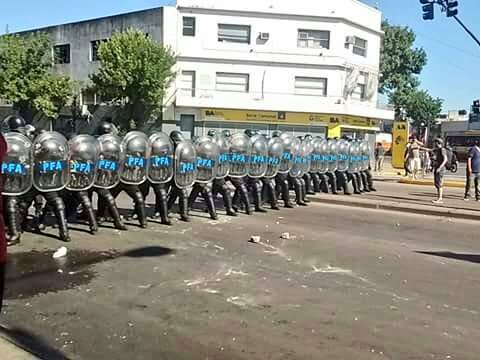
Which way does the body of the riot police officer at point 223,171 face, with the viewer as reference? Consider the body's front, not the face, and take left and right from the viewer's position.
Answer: facing the viewer and to the right of the viewer

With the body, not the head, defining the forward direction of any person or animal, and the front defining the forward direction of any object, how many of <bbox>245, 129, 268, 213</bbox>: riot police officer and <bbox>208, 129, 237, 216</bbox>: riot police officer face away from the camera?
0

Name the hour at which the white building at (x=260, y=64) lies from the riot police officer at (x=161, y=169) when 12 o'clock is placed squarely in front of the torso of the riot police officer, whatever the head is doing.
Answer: The white building is roughly at 8 o'clock from the riot police officer.

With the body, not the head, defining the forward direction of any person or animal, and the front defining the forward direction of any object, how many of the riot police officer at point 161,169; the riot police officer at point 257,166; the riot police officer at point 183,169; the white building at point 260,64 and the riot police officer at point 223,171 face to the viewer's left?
0

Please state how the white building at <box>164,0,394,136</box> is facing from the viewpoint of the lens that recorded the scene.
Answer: facing the viewer

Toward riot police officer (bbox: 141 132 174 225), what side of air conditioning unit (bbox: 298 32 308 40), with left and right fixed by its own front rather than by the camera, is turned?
front

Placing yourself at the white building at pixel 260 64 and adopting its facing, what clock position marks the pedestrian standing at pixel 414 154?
The pedestrian standing is roughly at 11 o'clock from the white building.

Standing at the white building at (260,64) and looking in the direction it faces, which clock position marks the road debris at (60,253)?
The road debris is roughly at 12 o'clock from the white building.

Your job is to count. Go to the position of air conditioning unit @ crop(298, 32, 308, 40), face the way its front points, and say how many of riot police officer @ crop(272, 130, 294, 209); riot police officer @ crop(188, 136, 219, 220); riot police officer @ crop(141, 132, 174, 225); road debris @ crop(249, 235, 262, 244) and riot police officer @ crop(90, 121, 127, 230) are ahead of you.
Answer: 5

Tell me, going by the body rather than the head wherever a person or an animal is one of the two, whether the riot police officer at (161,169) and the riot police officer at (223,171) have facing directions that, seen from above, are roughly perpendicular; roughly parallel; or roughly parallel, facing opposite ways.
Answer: roughly parallel

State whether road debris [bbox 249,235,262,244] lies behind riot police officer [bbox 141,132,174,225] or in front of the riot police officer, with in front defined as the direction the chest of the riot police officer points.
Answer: in front

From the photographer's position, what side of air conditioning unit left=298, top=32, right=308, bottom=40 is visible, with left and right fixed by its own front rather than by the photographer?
front

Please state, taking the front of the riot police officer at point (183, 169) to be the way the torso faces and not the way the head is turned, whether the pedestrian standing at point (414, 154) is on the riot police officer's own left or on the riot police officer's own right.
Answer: on the riot police officer's own left

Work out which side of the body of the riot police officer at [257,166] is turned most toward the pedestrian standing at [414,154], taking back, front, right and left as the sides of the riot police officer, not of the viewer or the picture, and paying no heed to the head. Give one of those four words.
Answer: left
